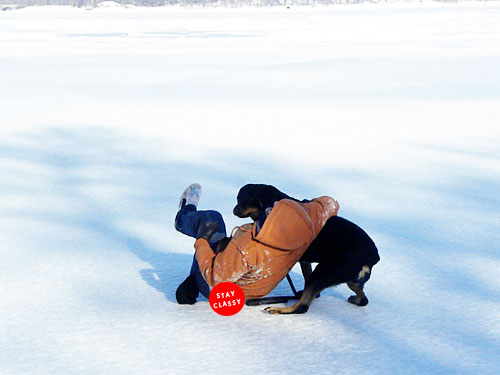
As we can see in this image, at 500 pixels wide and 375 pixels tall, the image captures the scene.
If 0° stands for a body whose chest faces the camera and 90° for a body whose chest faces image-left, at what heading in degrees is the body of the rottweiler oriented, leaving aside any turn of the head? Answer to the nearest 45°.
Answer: approximately 90°
